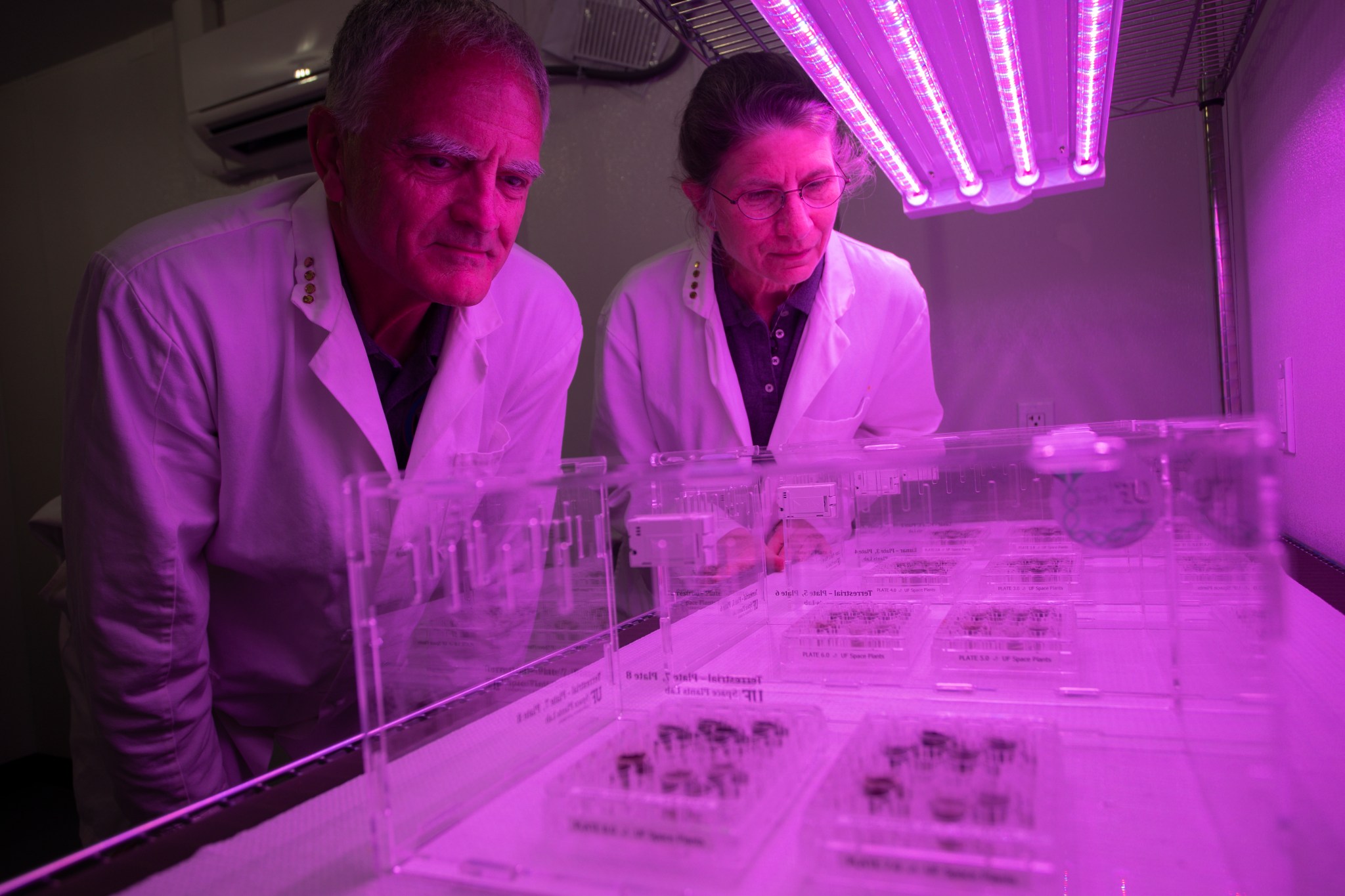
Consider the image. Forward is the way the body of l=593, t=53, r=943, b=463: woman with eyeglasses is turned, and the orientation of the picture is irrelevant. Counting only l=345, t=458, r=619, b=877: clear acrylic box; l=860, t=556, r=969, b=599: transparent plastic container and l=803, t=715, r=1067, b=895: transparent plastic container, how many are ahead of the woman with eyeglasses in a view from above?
3

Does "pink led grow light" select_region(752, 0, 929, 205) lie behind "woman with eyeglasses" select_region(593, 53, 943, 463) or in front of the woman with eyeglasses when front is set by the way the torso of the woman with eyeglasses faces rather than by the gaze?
in front

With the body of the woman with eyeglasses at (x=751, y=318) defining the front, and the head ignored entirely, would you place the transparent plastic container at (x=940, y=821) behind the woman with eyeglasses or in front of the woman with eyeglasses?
in front

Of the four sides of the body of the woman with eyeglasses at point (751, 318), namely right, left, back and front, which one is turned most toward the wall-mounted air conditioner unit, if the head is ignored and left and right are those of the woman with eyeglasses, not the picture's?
right

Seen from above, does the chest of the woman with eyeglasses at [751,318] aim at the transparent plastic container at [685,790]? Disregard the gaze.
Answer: yes

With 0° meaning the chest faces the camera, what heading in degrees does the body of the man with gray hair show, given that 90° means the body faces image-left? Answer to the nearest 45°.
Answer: approximately 315°

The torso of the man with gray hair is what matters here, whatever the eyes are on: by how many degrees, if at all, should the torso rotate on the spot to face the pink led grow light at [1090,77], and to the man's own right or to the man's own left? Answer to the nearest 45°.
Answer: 0° — they already face it

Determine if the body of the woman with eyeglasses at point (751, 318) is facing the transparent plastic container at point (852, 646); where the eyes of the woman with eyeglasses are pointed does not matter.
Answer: yes

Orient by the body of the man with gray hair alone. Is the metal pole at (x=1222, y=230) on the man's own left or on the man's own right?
on the man's own left

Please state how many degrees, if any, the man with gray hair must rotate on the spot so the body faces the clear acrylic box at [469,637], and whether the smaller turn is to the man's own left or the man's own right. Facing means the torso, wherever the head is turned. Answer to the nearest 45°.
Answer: approximately 45° to the man's own right

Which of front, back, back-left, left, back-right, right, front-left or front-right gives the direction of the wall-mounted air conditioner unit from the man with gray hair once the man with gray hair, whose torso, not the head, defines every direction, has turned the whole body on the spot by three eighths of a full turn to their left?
front

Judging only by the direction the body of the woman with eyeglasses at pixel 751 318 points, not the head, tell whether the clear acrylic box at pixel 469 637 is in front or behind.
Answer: in front
